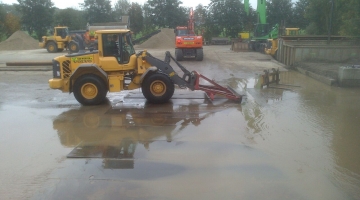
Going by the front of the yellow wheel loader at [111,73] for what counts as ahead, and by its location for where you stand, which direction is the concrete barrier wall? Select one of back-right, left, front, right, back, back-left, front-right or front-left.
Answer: front-left

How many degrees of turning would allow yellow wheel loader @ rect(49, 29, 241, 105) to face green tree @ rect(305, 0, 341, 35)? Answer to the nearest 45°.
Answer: approximately 45° to its left

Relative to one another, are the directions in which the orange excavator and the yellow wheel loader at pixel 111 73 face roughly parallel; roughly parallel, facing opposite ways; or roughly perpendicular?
roughly perpendicular

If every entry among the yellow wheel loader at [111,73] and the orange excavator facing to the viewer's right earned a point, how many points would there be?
1

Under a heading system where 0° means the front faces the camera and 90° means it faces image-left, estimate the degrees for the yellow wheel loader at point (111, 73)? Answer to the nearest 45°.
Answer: approximately 270°
